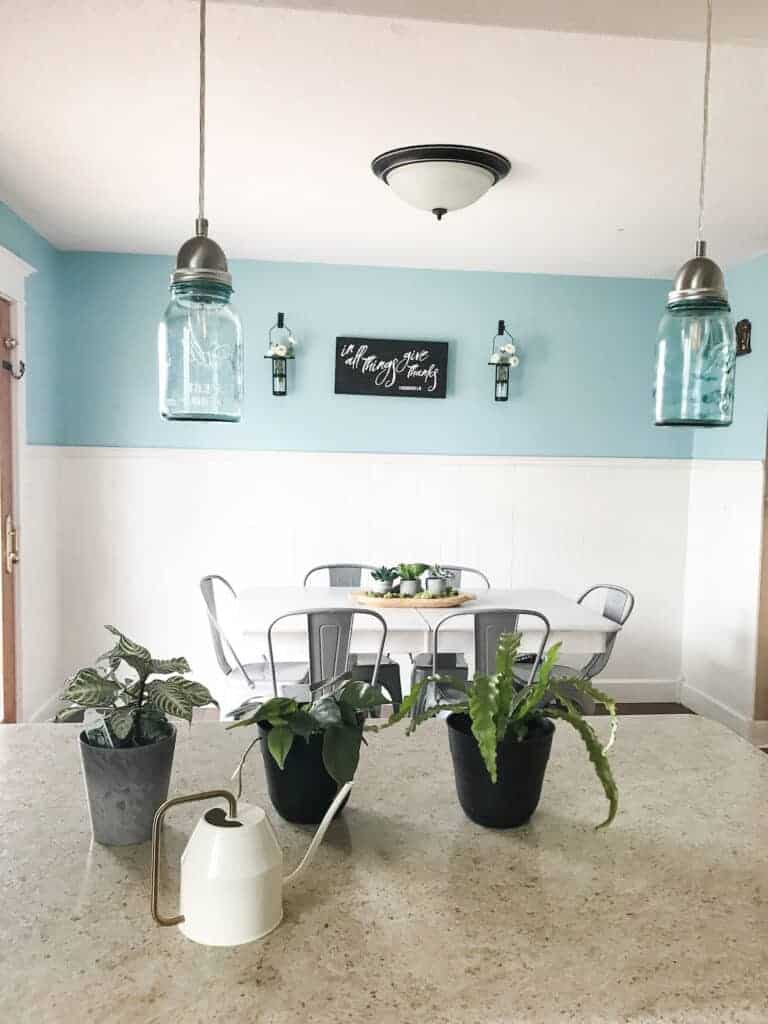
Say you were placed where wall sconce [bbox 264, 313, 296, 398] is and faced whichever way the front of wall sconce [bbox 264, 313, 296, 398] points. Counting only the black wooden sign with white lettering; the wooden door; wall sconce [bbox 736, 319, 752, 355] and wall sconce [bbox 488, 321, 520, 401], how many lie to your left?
3

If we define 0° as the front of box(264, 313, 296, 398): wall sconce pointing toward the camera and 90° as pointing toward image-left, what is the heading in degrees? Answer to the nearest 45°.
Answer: approximately 0°

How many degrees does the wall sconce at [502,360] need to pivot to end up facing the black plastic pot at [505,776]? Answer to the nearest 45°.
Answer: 0° — it already faces it

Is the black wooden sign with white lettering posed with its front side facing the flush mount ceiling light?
yes
